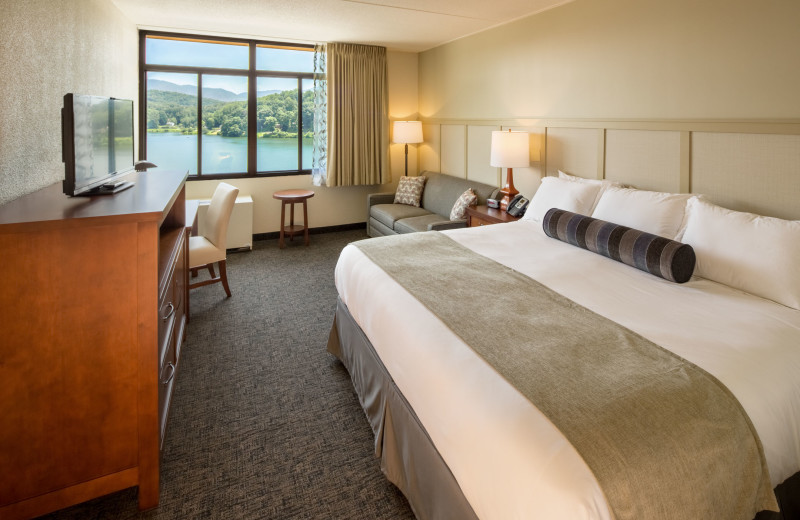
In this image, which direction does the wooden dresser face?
to the viewer's right

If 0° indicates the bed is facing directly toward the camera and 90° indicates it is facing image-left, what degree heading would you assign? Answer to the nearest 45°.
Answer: approximately 45°

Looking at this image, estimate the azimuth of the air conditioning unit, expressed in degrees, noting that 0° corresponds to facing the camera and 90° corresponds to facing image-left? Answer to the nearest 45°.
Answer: approximately 0°

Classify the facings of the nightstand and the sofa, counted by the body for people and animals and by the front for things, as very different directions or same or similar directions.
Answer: same or similar directions

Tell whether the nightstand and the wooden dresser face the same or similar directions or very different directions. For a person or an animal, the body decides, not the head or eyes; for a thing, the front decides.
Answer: very different directions

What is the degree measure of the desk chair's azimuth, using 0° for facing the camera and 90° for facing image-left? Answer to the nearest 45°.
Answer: approximately 45°

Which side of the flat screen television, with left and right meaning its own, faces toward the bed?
front

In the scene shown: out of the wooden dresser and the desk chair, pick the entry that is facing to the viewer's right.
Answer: the wooden dresser

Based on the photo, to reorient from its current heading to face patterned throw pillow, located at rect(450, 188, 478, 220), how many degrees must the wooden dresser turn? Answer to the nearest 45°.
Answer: approximately 45° to its left

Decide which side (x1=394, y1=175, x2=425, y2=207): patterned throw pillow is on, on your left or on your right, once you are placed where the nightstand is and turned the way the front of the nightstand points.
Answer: on your right

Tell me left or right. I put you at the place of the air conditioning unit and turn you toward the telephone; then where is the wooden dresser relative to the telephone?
right

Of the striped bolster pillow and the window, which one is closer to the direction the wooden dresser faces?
the striped bolster pillow

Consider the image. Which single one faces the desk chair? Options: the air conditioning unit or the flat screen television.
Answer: the air conditioning unit
